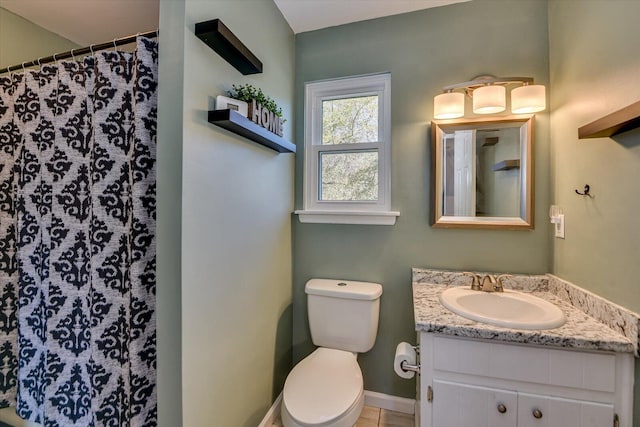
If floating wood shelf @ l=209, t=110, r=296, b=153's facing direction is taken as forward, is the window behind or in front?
in front

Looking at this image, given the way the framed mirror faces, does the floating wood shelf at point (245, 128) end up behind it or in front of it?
in front

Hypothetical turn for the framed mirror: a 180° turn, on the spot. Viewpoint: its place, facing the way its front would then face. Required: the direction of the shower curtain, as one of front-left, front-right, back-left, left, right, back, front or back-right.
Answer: back-left

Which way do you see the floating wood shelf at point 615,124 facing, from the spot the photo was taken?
facing to the left of the viewer

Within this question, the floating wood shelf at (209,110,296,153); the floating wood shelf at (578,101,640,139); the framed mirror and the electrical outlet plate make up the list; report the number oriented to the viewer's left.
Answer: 2

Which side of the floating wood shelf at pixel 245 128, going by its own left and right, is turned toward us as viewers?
right

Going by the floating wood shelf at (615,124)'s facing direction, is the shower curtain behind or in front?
in front

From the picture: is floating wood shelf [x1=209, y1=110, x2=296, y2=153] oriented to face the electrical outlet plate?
yes

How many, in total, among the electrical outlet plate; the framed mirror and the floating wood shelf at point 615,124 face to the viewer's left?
2

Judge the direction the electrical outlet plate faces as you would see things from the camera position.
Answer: facing to the left of the viewer

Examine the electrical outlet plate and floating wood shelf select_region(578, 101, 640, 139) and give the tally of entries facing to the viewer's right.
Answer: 0

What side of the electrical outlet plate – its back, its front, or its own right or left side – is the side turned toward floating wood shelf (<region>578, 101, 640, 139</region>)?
left

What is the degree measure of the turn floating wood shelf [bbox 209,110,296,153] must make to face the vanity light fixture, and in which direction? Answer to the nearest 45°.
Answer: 0° — it already faces it

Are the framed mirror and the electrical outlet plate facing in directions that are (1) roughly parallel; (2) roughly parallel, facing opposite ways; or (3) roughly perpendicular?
roughly perpendicular
